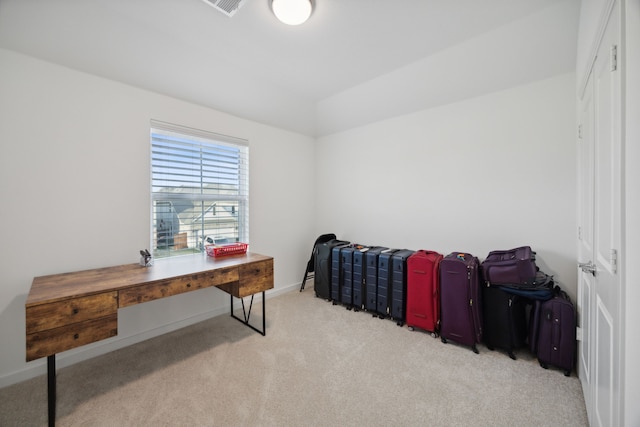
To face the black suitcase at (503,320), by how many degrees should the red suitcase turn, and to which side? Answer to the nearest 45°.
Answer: approximately 135° to its left

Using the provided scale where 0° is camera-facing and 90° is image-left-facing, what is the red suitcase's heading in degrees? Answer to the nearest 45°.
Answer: approximately 45°

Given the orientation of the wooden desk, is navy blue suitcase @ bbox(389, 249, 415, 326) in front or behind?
in front

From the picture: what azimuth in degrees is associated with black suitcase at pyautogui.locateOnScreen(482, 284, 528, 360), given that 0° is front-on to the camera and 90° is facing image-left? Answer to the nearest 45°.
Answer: approximately 45°

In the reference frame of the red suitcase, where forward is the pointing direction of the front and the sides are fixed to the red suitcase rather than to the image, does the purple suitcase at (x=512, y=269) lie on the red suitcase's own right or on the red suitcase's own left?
on the red suitcase's own left

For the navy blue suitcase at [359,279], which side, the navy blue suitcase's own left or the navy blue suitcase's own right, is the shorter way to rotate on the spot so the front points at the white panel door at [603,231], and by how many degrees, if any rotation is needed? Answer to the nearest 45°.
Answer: approximately 90° to the navy blue suitcase's own left

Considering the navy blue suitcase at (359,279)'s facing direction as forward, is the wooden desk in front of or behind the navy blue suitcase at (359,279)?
in front
